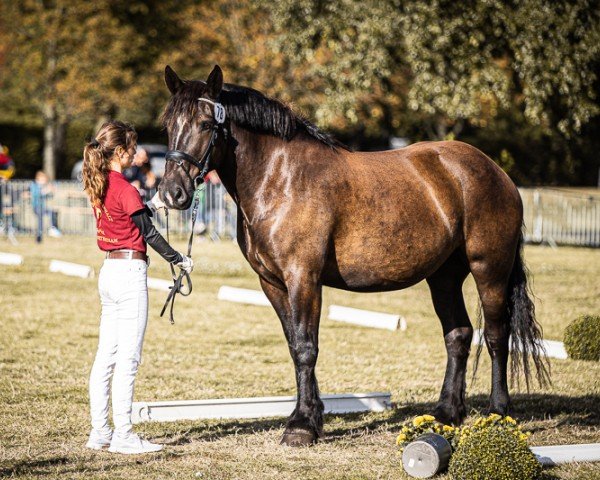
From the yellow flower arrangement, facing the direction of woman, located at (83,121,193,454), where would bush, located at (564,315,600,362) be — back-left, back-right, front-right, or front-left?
back-right

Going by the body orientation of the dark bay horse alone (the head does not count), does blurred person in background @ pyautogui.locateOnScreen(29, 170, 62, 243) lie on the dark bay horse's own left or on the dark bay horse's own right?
on the dark bay horse's own right

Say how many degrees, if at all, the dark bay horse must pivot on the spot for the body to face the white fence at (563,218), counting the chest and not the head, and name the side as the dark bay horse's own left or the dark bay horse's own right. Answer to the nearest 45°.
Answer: approximately 135° to the dark bay horse's own right

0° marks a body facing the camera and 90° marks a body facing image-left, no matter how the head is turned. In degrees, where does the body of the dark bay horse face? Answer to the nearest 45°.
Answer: approximately 45°

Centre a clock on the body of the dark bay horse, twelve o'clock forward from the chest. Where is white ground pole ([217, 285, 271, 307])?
The white ground pole is roughly at 4 o'clock from the dark bay horse.

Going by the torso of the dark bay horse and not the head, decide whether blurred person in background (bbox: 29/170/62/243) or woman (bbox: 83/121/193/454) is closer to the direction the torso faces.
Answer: the woman

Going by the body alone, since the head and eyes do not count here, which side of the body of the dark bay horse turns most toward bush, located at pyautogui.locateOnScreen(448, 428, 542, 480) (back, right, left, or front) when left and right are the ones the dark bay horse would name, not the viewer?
left

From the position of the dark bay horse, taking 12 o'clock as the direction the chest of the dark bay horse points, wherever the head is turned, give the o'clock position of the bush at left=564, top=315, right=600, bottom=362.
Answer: The bush is roughly at 6 o'clock from the dark bay horse.

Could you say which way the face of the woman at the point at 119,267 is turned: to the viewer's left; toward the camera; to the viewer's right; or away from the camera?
to the viewer's right

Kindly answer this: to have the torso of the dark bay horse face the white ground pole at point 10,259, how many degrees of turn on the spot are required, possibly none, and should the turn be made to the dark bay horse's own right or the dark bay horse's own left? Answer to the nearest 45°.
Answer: approximately 90° to the dark bay horse's own right

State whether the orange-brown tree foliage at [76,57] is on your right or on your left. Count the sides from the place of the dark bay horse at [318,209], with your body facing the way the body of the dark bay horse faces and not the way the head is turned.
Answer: on your right
